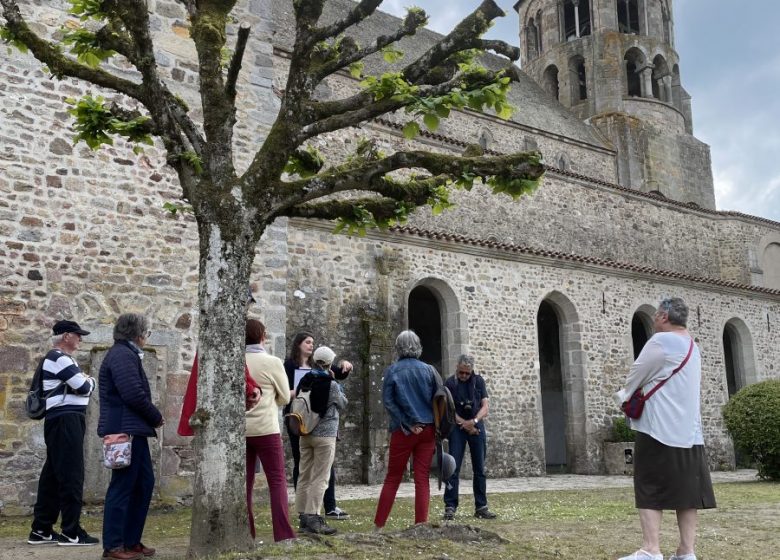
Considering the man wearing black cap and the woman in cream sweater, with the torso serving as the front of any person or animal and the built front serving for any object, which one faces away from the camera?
the woman in cream sweater

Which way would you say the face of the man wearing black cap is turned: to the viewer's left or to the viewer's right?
to the viewer's right

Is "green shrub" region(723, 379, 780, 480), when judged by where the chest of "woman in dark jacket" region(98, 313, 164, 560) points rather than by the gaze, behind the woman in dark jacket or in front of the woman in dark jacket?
in front

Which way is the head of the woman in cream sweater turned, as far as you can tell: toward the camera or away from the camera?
away from the camera

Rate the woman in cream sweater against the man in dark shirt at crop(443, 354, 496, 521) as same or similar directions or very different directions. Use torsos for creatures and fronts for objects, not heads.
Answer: very different directions

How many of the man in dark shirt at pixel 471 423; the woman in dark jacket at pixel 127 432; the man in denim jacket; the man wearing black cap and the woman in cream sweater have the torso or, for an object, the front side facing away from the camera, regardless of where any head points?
2

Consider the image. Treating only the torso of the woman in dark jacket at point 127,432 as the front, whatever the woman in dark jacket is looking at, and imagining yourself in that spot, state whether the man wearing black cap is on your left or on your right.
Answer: on your left

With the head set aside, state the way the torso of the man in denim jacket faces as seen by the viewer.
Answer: away from the camera

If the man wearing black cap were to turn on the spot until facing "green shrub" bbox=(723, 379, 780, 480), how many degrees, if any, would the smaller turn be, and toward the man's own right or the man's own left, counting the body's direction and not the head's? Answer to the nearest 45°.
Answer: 0° — they already face it

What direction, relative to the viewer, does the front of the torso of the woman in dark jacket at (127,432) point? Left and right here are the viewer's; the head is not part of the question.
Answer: facing to the right of the viewer

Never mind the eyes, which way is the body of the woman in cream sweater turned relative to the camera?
away from the camera

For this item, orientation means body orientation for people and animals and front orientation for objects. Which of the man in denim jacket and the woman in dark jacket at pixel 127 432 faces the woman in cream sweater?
the woman in dark jacket
